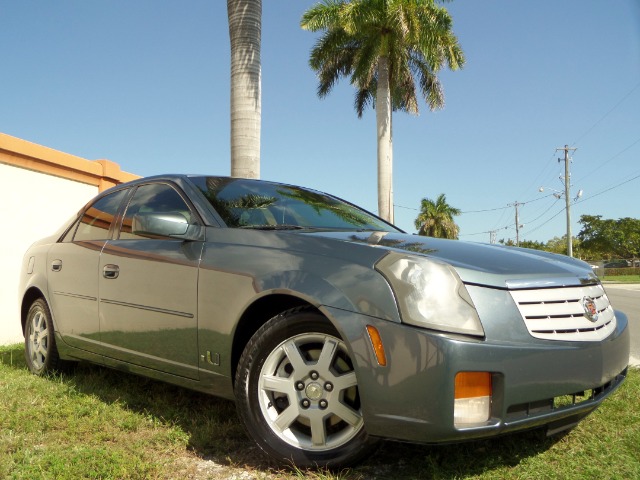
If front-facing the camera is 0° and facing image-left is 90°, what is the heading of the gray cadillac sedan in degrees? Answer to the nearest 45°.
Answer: approximately 315°

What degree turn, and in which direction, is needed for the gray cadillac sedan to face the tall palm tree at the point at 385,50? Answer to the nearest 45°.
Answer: approximately 135° to its left
